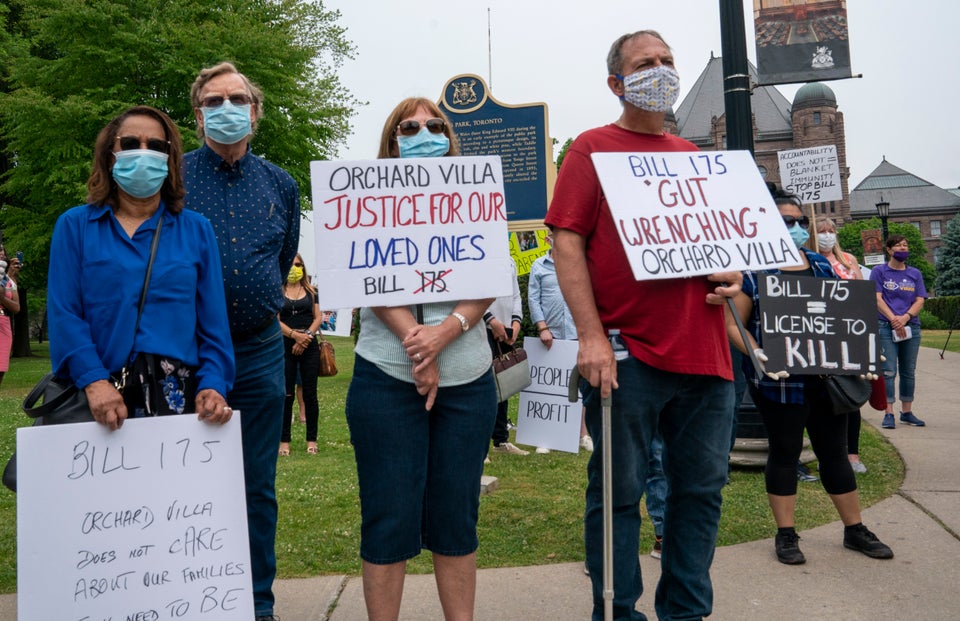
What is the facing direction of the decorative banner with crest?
toward the camera

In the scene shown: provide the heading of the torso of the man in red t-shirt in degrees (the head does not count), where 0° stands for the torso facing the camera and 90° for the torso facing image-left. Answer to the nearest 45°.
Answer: approximately 315°

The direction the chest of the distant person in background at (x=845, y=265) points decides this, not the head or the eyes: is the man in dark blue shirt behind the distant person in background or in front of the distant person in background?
in front

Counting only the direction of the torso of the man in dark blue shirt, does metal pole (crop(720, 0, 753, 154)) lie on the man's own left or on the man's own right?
on the man's own left

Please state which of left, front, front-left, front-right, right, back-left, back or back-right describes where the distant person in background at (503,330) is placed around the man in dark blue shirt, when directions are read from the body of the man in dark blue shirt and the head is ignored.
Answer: back-left

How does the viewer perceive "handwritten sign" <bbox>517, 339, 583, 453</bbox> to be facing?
facing the viewer

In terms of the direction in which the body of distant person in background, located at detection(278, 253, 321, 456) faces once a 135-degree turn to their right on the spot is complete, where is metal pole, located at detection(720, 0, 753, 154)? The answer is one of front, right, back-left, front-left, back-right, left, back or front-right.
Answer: back
